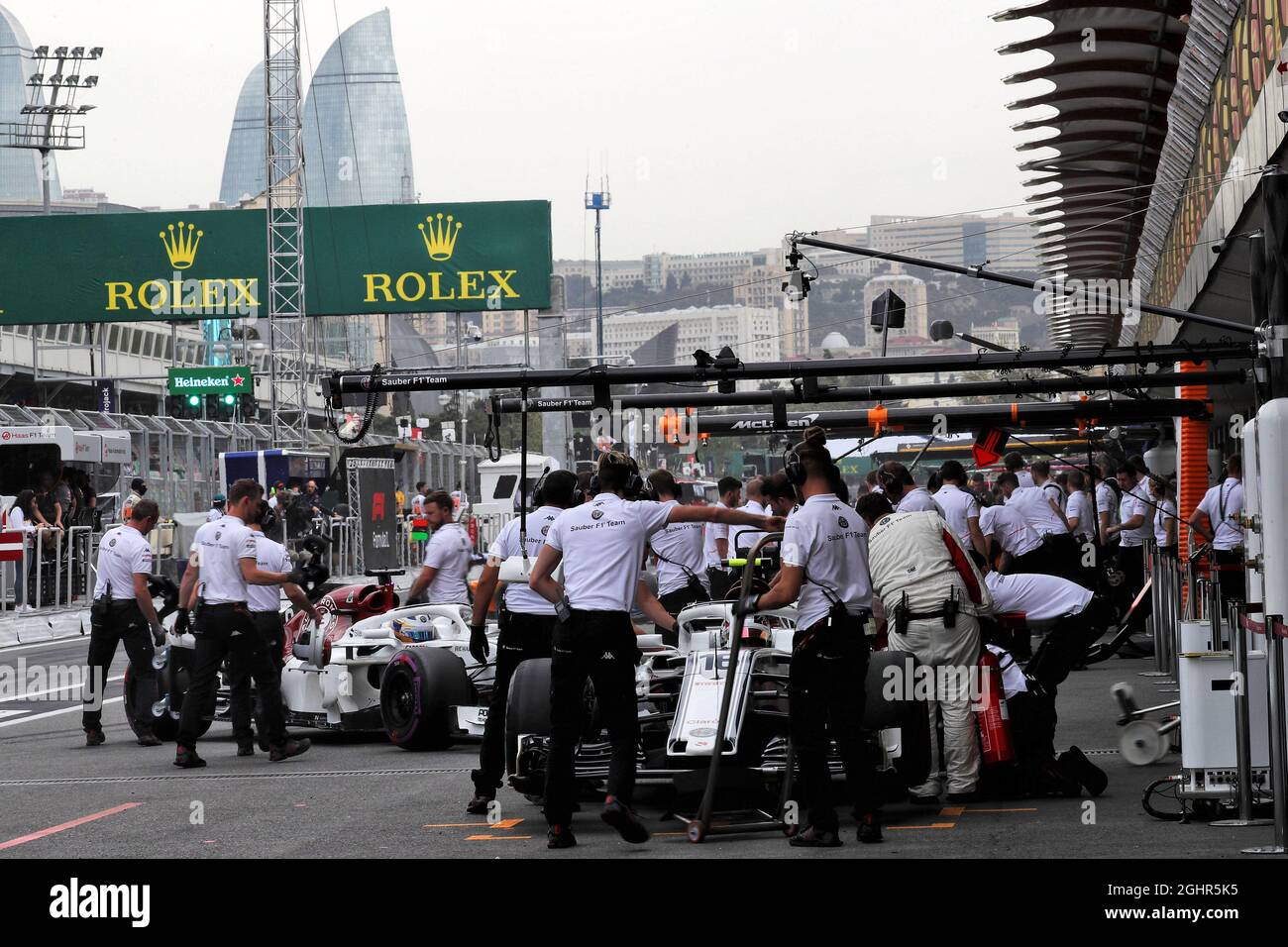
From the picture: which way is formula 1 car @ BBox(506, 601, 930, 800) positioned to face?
toward the camera

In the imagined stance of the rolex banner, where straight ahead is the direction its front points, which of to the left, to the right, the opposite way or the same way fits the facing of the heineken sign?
the same way

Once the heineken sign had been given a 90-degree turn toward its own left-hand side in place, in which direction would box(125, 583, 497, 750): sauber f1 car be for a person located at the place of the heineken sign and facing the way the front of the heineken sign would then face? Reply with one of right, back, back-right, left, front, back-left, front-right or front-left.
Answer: right

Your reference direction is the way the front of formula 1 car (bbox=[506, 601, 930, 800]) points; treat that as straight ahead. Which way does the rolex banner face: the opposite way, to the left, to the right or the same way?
the same way

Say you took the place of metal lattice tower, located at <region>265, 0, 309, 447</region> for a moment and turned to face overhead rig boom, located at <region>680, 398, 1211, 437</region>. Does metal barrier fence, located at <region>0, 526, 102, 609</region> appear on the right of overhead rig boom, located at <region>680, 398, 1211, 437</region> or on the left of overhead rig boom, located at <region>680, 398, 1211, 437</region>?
right

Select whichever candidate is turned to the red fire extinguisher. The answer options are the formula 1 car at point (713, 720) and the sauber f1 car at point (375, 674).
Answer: the sauber f1 car

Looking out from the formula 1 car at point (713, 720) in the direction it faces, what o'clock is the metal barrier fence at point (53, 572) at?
The metal barrier fence is roughly at 5 o'clock from the formula 1 car.

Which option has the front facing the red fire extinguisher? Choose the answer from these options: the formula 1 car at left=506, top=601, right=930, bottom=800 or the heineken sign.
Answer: the heineken sign

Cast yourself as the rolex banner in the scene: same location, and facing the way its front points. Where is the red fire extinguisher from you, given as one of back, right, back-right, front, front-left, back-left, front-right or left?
front

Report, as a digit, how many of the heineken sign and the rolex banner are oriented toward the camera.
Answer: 2

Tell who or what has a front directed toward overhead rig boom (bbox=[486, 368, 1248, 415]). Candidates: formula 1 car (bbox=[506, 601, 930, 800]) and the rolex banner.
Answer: the rolex banner

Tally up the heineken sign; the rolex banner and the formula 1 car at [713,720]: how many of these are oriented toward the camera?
3

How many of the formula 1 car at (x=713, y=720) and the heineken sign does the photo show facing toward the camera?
2

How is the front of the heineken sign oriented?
toward the camera

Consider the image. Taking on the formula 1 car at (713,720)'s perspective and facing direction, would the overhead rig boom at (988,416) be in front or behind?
behind
